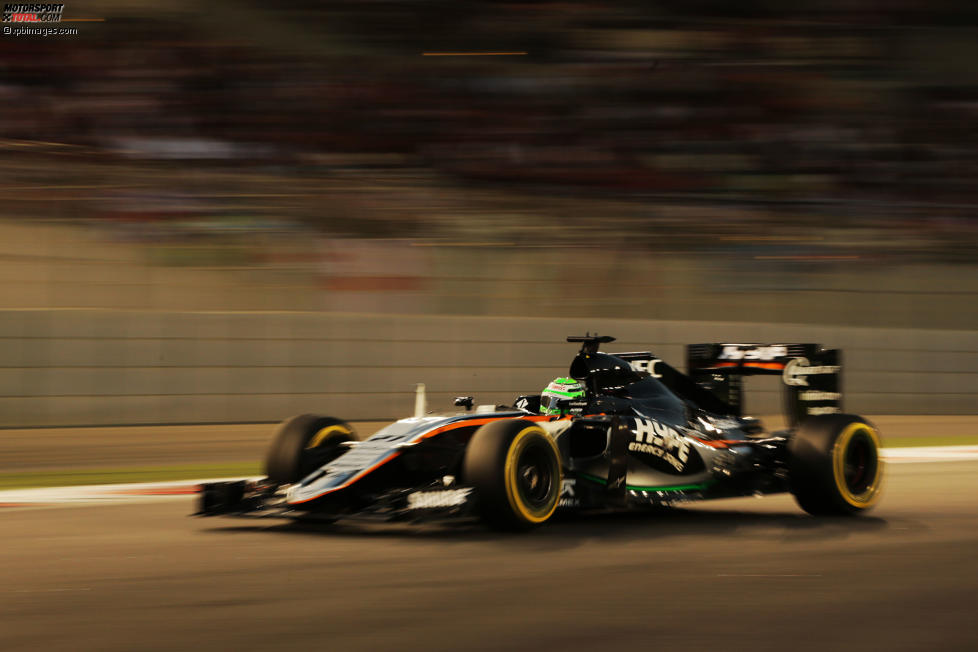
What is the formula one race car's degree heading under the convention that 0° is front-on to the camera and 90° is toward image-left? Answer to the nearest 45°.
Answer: approximately 45°
